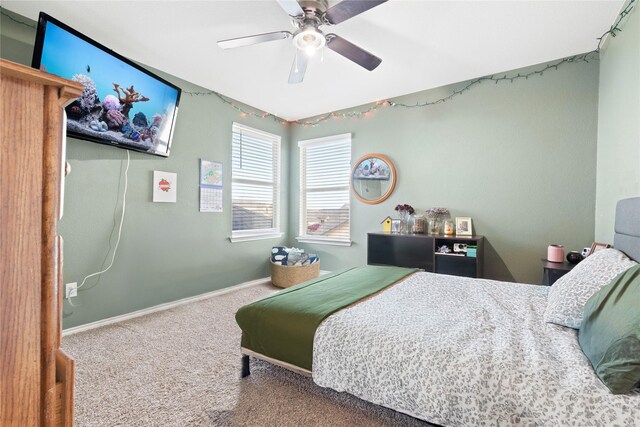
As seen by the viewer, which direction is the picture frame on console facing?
toward the camera

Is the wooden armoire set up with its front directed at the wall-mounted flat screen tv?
no

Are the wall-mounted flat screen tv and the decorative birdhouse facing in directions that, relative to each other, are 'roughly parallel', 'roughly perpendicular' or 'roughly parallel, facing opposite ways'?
roughly perpendicular

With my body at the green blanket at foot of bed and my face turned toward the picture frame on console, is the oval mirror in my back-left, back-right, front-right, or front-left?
front-left

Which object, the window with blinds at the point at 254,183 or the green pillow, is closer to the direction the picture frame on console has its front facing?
the green pillow

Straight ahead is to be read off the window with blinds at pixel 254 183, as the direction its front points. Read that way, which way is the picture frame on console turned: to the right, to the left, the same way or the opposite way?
to the right

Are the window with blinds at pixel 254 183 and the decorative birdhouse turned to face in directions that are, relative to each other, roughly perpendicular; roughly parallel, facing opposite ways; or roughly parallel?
roughly perpendicular

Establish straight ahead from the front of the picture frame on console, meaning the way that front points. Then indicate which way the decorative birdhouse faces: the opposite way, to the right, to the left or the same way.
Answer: the same way

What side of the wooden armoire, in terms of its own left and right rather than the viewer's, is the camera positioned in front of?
right

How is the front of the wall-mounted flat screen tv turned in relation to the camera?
facing the viewer and to the right of the viewer

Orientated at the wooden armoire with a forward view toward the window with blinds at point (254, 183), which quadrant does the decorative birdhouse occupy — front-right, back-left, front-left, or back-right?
front-right

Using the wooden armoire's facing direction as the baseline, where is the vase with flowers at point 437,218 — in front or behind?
in front

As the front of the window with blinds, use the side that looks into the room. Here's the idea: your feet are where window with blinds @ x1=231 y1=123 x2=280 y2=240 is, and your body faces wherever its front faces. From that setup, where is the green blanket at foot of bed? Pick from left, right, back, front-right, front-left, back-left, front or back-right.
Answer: front-right
